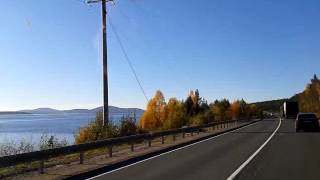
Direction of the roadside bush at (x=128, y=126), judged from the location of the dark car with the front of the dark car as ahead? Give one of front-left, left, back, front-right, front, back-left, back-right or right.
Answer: back-left

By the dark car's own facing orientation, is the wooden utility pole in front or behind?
behind

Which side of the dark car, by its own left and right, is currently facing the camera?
back
